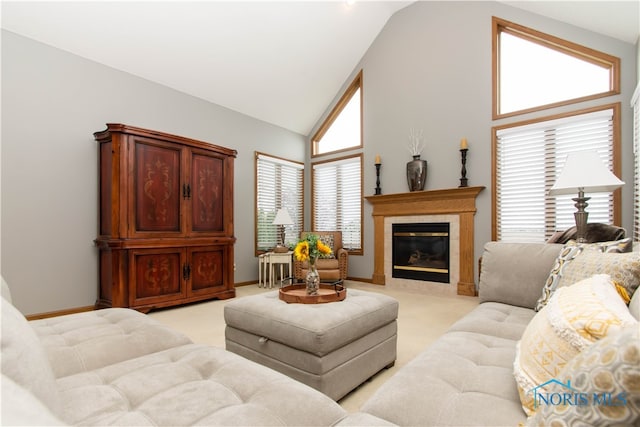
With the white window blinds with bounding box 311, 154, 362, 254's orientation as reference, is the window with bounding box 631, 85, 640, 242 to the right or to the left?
on its left

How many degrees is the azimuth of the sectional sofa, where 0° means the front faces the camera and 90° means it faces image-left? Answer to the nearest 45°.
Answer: approximately 180°

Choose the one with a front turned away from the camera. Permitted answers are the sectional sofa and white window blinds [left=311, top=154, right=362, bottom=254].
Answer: the sectional sofa

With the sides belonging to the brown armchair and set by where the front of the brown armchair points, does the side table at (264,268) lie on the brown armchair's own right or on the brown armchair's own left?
on the brown armchair's own right

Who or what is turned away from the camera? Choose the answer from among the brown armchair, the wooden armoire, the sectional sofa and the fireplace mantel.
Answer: the sectional sofa

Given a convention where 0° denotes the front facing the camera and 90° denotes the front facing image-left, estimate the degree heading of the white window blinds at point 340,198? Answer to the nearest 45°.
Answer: approximately 45°
